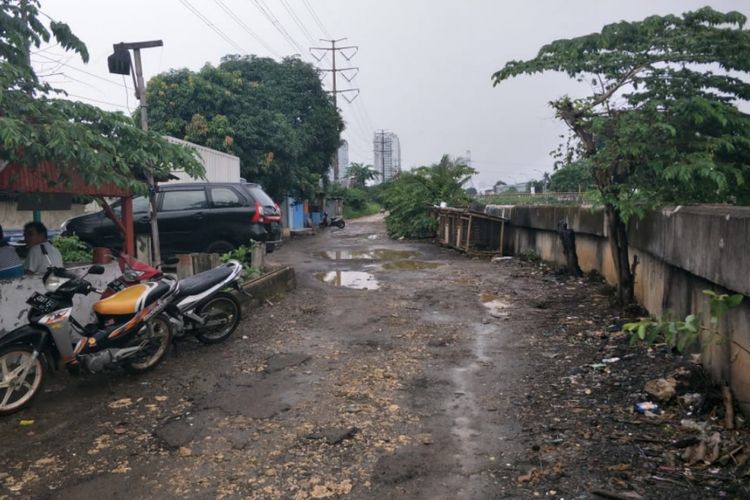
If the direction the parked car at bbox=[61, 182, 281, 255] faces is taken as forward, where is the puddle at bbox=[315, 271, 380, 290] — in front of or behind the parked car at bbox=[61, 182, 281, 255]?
behind

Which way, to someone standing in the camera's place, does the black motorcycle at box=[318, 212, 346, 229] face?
facing to the left of the viewer

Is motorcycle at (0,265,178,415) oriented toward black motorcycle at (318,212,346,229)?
no

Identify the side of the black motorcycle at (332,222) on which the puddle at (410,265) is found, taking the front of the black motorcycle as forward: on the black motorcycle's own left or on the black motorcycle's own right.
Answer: on the black motorcycle's own left

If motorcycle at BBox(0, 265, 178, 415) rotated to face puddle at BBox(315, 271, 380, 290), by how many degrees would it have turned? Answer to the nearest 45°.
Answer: approximately 180°

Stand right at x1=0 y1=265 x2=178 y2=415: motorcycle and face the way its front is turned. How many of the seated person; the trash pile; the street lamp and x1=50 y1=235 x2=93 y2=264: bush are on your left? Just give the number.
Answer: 1

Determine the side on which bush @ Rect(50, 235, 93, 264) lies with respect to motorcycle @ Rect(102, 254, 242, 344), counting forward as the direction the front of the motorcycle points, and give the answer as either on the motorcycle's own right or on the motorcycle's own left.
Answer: on the motorcycle's own right

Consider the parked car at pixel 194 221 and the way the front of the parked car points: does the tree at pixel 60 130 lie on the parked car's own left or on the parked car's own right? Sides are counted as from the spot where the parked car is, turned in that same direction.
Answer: on the parked car's own left

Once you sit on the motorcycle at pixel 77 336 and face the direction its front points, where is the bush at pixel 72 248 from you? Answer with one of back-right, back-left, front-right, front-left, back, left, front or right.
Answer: back-right

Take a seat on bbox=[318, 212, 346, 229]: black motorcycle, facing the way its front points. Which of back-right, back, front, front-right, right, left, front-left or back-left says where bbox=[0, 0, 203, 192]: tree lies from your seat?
left

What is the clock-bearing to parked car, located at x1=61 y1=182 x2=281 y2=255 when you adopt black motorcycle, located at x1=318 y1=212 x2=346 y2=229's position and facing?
The parked car is roughly at 9 o'clock from the black motorcycle.

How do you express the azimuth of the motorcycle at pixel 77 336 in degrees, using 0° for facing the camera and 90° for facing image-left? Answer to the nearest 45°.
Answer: approximately 45°

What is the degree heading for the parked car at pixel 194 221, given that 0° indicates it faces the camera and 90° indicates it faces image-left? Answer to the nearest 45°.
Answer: approximately 90°
